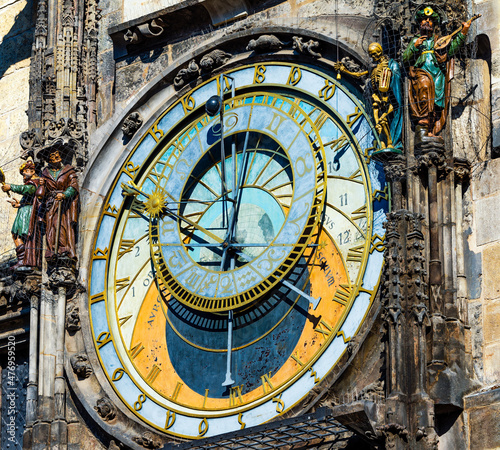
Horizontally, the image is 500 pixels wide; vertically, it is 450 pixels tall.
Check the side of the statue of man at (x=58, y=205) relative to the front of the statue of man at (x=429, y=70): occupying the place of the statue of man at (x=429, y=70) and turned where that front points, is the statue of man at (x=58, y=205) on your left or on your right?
on your right

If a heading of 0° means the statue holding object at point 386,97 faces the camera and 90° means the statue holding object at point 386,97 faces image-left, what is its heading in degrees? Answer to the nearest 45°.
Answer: approximately 45°

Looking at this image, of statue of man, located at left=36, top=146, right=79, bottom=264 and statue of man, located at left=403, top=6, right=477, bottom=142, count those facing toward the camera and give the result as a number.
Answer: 2

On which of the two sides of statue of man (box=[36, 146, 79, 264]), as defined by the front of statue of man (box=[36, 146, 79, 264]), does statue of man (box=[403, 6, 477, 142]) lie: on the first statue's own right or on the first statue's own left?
on the first statue's own left

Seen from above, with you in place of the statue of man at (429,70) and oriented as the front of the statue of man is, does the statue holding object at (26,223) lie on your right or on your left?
on your right

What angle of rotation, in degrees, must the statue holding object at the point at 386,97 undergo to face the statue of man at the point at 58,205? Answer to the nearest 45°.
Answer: approximately 90° to its right

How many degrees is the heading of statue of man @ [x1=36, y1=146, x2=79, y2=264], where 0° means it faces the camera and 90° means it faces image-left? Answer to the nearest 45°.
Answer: approximately 0°

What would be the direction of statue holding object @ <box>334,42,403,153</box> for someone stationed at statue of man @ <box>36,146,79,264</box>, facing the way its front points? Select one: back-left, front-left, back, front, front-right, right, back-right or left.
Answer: front-left
